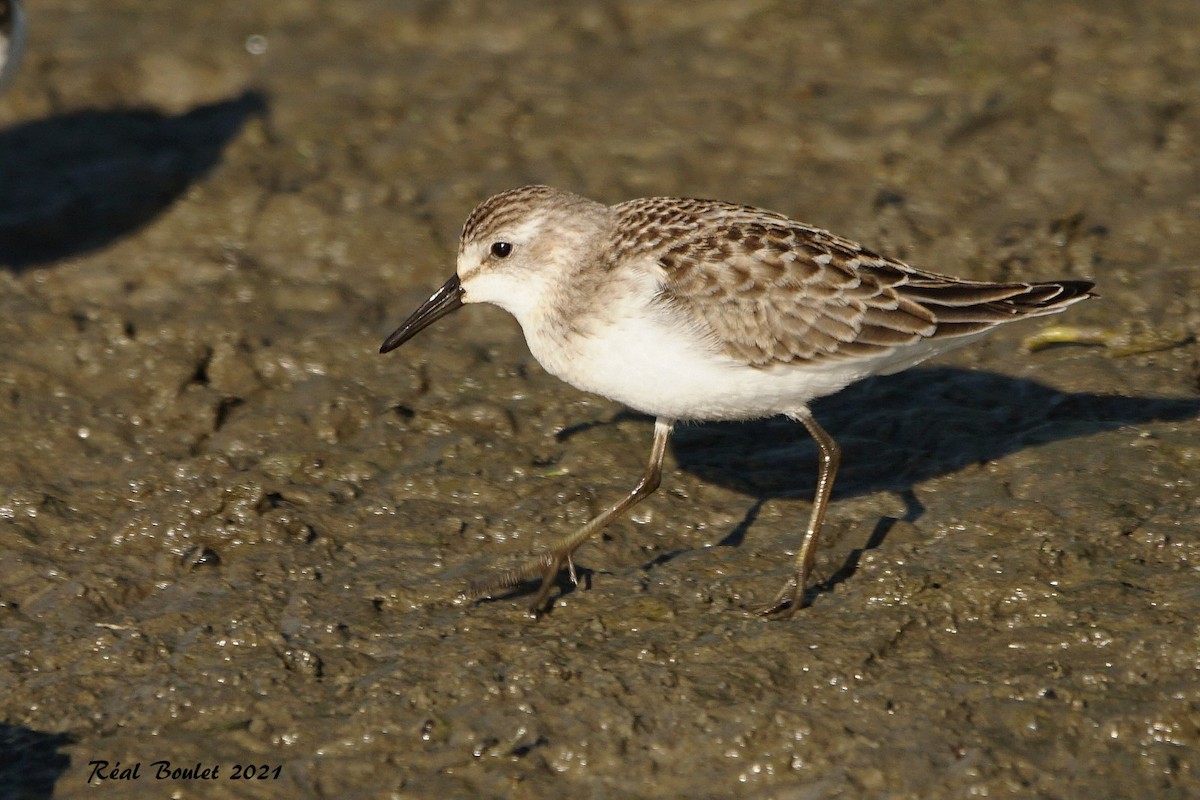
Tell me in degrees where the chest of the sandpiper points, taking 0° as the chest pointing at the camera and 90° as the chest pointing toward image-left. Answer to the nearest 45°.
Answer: approximately 90°
